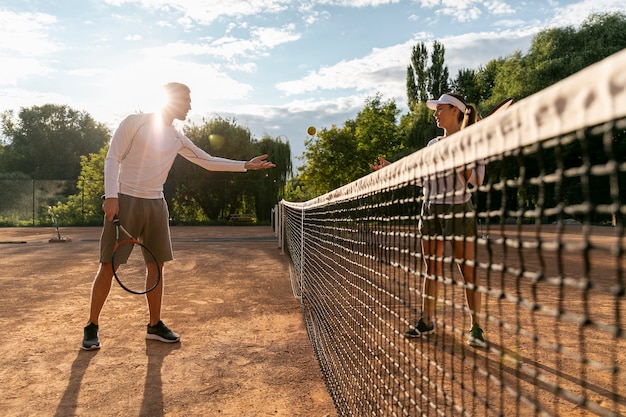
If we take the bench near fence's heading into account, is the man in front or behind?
in front

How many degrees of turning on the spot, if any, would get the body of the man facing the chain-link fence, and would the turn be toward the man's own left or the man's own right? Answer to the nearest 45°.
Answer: approximately 135° to the man's own left

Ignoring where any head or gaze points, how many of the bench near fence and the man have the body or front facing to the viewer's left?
0

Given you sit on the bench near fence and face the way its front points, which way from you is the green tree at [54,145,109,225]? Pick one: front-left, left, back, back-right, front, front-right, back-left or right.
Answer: right

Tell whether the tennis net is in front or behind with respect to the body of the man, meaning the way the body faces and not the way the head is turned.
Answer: in front

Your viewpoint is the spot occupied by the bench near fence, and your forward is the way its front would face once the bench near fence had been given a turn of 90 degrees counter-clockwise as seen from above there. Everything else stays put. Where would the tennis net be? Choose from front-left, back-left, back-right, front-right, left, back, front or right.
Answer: right

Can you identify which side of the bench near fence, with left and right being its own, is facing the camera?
front

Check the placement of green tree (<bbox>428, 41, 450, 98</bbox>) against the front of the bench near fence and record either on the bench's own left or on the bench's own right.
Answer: on the bench's own left

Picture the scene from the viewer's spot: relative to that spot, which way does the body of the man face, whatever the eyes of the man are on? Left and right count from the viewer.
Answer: facing the viewer and to the right of the viewer

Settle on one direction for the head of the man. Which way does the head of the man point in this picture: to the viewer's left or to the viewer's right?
to the viewer's right

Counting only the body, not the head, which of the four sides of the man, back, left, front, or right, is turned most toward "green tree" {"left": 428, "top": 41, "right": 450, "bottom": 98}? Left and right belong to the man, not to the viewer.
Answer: left
